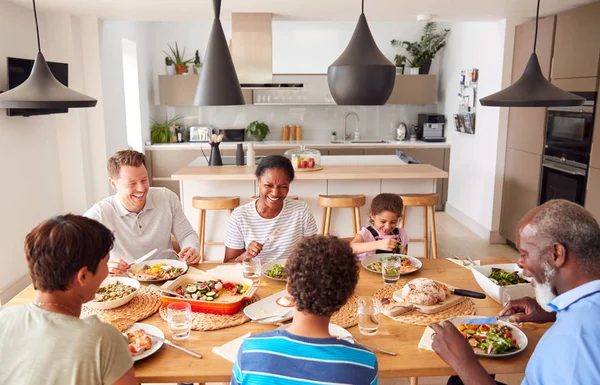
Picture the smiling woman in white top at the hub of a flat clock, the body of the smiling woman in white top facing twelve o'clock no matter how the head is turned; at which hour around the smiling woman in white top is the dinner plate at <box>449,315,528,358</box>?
The dinner plate is roughly at 11 o'clock from the smiling woman in white top.

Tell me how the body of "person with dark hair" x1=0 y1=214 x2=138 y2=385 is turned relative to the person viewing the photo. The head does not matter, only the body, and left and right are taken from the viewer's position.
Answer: facing away from the viewer and to the right of the viewer

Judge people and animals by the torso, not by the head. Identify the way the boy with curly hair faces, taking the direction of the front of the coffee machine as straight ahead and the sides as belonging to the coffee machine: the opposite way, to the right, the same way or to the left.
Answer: the opposite way

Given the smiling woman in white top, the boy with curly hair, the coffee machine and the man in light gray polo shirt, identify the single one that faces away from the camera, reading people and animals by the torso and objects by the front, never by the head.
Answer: the boy with curly hair

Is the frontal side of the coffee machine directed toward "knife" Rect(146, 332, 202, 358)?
yes

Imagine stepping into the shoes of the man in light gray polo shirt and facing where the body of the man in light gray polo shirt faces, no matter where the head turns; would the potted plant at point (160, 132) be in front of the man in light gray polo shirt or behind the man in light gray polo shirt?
behind

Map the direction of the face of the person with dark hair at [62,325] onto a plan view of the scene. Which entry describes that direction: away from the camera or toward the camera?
away from the camera

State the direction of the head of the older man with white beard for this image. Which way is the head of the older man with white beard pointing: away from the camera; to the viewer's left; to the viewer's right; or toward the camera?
to the viewer's left

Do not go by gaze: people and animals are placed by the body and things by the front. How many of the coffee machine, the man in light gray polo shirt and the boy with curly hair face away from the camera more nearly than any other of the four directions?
1

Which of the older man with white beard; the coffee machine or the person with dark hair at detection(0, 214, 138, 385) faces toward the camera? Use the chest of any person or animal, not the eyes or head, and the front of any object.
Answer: the coffee machine

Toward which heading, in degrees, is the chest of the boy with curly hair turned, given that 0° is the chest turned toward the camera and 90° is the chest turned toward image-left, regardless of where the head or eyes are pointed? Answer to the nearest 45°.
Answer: approximately 180°

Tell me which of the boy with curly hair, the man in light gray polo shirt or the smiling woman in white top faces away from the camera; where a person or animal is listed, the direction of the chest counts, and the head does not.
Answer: the boy with curly hair

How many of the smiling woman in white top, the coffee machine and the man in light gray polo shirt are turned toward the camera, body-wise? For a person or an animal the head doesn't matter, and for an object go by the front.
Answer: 3

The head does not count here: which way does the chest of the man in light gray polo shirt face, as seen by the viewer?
toward the camera

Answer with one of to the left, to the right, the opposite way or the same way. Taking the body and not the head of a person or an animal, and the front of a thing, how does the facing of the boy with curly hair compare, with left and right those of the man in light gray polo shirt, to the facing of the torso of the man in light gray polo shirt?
the opposite way

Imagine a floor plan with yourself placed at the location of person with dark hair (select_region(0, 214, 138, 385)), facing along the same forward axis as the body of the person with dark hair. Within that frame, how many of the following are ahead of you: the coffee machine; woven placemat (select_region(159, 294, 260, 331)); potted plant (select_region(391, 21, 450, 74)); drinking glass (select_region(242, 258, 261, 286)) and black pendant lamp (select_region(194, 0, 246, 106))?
5

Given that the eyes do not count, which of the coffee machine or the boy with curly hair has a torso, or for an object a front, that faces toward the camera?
the coffee machine

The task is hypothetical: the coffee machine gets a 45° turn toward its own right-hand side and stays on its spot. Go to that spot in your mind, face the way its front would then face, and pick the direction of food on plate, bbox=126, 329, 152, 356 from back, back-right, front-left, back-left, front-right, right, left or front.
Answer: front-left

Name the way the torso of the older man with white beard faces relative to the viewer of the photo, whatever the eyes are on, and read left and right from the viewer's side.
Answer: facing away from the viewer and to the left of the viewer

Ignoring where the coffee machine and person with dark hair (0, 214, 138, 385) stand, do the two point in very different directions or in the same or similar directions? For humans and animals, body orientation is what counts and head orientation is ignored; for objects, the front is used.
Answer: very different directions

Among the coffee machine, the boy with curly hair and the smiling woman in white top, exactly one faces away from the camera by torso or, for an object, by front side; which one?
the boy with curly hair

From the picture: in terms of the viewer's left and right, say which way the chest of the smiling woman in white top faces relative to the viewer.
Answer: facing the viewer
